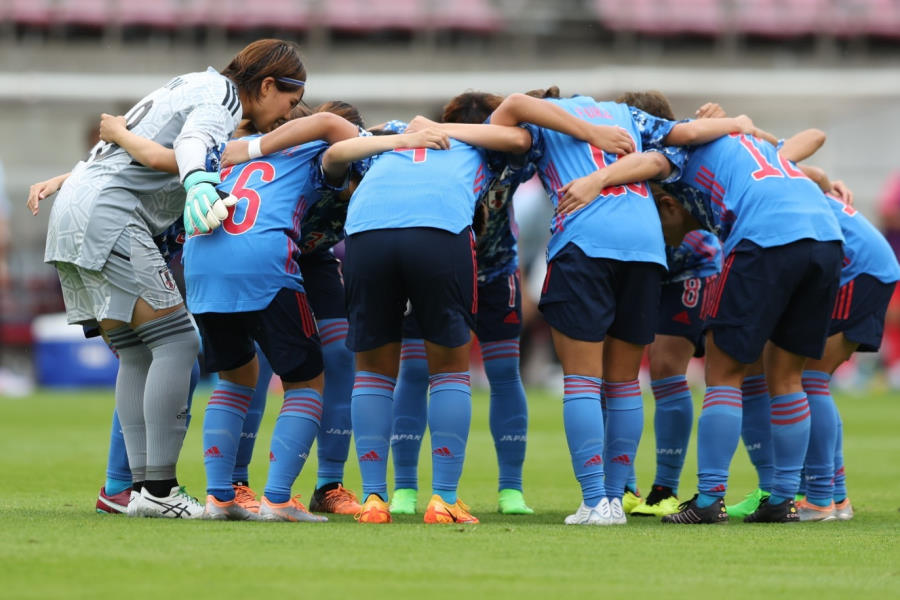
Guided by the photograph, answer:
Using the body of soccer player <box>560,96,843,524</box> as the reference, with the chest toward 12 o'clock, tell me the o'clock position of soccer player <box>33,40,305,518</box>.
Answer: soccer player <box>33,40,305,518</box> is roughly at 10 o'clock from soccer player <box>560,96,843,524</box>.

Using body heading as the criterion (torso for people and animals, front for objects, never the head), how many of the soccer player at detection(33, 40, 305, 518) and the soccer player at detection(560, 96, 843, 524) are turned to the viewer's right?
1

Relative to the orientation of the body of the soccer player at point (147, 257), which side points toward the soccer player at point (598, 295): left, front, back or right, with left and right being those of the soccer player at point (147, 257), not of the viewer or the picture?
front

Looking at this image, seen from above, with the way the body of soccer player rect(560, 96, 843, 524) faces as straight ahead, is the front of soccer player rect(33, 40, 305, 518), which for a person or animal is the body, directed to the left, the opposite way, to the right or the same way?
to the right

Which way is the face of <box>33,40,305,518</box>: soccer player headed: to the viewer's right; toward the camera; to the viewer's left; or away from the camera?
to the viewer's right

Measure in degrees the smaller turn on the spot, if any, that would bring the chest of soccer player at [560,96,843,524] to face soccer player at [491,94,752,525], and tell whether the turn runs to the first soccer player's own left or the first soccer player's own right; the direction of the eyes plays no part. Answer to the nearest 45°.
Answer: approximately 90° to the first soccer player's own left

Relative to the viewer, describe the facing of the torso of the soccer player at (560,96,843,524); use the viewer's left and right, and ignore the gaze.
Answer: facing away from the viewer and to the left of the viewer

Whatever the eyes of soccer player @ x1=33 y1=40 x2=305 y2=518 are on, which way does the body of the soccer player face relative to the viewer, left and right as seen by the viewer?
facing to the right of the viewer

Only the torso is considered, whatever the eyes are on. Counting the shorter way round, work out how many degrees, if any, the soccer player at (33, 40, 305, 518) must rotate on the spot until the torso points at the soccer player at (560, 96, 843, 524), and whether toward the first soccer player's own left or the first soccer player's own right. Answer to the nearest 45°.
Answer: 0° — they already face them
